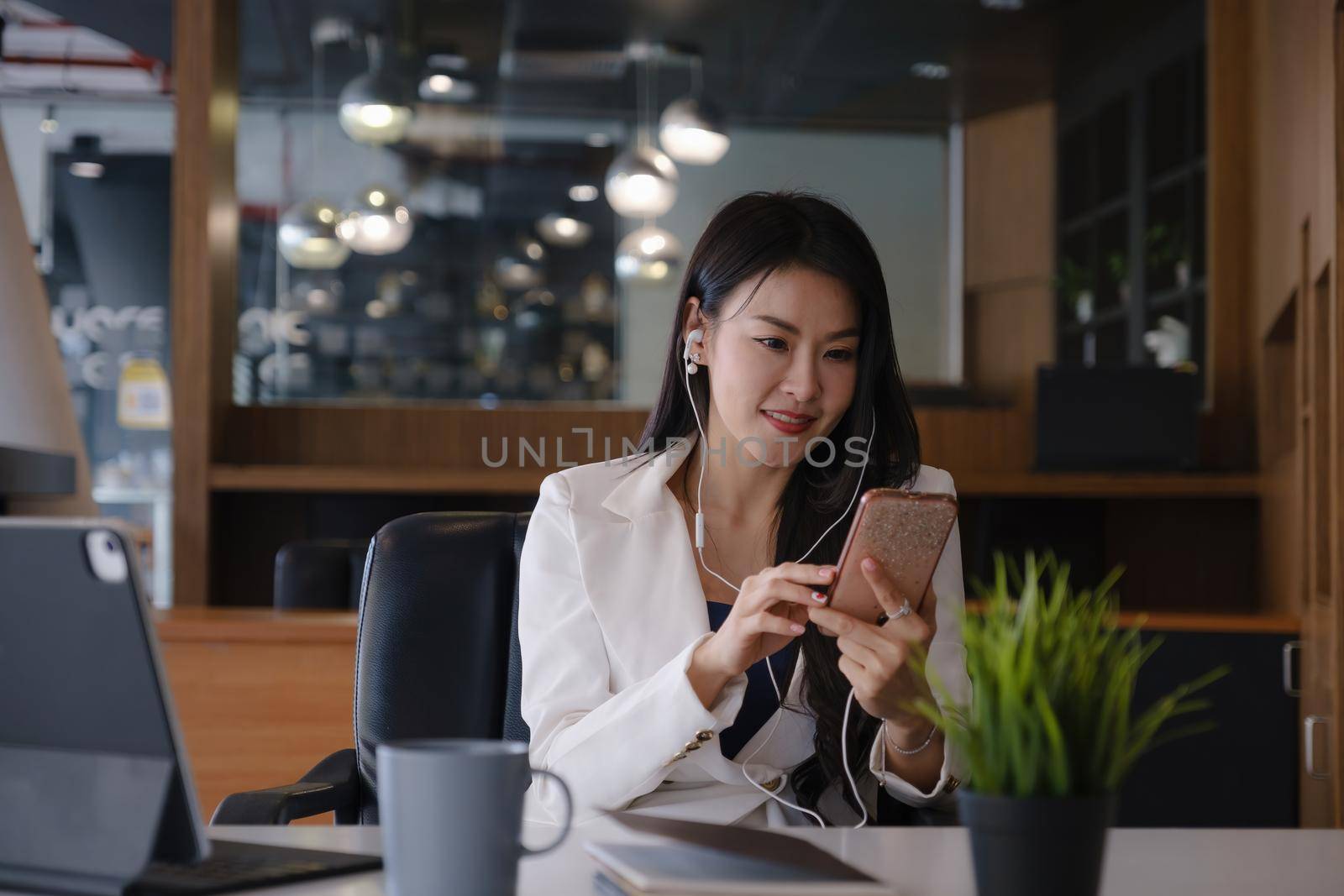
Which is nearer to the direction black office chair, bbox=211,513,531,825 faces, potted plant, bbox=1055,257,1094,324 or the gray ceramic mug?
the gray ceramic mug

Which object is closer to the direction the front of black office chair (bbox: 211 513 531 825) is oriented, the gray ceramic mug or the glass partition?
the gray ceramic mug

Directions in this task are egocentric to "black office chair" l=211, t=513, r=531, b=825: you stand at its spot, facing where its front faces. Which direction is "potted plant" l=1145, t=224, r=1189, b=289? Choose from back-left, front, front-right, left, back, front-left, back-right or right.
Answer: back

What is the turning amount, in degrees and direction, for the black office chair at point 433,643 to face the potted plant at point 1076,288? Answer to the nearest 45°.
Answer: approximately 180°

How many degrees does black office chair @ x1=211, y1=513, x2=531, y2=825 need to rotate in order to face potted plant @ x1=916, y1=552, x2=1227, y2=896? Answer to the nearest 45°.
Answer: approximately 45° to its left

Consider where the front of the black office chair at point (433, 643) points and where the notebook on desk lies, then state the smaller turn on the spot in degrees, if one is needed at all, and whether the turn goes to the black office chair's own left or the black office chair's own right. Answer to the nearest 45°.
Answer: approximately 45° to the black office chair's own left

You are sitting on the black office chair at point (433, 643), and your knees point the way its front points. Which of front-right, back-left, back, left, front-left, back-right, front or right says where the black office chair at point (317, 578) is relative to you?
back-right

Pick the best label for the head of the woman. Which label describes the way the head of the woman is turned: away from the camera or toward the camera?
toward the camera

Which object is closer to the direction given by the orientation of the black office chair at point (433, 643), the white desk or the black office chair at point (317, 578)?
the white desk
